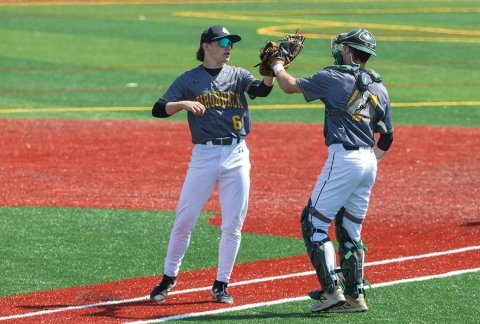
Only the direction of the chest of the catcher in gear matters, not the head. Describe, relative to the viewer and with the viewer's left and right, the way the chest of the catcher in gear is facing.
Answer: facing away from the viewer and to the left of the viewer

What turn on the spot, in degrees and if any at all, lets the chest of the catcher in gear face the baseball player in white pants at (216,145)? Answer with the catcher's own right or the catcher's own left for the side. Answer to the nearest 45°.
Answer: approximately 45° to the catcher's own left
